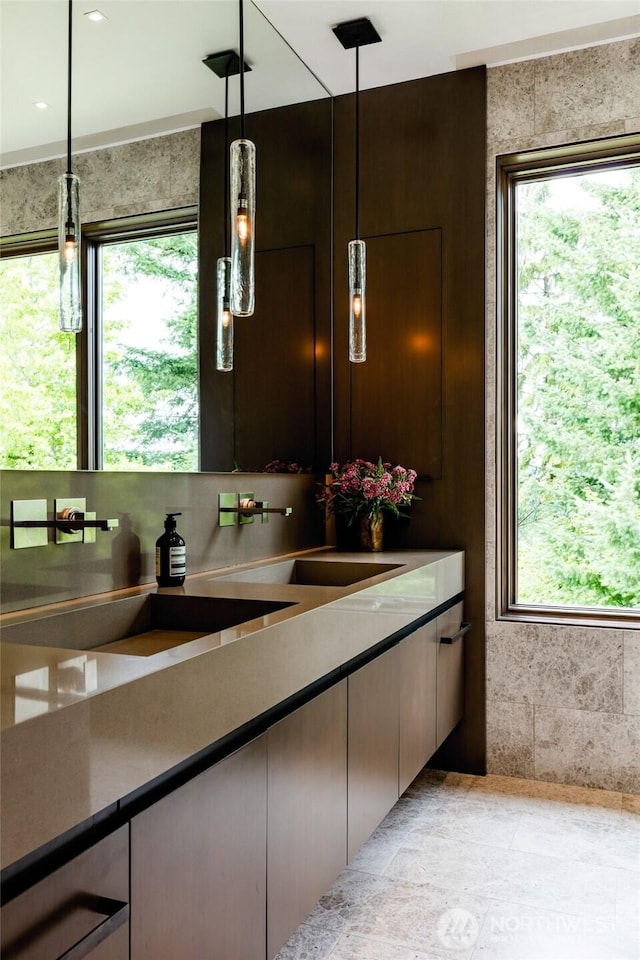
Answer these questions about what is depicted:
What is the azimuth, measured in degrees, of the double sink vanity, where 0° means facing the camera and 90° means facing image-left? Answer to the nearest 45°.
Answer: approximately 315°

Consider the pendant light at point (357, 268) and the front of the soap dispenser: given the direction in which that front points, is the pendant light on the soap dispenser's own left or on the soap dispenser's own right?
on the soap dispenser's own left

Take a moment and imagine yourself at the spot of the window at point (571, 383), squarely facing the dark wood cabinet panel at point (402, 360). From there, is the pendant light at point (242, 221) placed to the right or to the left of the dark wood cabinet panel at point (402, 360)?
left

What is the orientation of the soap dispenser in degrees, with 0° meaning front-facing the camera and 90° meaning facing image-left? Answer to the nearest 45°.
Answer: approximately 315°

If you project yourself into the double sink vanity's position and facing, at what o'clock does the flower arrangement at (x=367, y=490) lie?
The flower arrangement is roughly at 8 o'clock from the double sink vanity.

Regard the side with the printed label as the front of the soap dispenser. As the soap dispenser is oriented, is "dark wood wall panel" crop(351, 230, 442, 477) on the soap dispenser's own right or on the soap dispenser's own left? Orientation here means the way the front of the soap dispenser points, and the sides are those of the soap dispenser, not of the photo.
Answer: on the soap dispenser's own left
